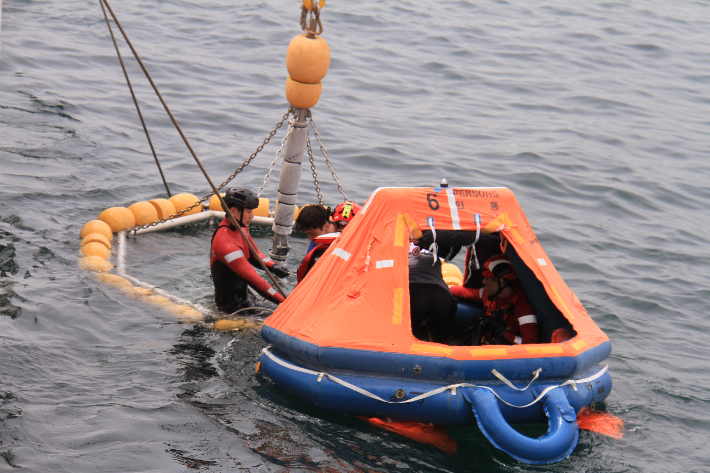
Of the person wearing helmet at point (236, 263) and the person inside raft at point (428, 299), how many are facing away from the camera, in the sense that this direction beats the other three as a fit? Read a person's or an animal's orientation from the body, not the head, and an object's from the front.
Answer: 1

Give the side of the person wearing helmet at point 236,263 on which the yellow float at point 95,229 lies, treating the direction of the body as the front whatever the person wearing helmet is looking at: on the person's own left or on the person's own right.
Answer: on the person's own left

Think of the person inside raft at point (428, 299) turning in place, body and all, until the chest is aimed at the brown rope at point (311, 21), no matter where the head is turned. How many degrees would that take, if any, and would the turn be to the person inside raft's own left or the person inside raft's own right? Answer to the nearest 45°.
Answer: approximately 45° to the person inside raft's own left

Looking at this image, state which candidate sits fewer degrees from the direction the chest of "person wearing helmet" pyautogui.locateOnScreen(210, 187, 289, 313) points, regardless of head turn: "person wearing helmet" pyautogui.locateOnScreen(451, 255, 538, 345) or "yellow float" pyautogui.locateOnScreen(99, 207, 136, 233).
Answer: the person wearing helmet

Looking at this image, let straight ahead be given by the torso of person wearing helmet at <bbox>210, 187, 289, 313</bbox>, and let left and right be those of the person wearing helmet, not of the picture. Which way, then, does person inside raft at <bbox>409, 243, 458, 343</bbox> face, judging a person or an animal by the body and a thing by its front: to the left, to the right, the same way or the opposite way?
to the left

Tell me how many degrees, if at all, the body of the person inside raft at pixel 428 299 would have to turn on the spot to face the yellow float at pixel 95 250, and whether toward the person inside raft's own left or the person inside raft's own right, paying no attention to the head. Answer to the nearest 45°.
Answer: approximately 45° to the person inside raft's own left

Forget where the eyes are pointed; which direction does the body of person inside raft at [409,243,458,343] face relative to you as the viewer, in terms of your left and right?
facing away from the viewer

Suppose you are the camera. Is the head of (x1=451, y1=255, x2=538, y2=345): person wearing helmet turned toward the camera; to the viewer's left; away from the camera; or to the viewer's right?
to the viewer's left

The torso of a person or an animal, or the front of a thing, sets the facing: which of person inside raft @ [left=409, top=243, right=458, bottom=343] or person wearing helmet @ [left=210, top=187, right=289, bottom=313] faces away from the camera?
the person inside raft

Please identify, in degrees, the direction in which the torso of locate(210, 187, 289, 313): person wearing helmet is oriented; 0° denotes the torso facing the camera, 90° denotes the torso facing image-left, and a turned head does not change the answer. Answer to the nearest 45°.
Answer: approximately 270°
